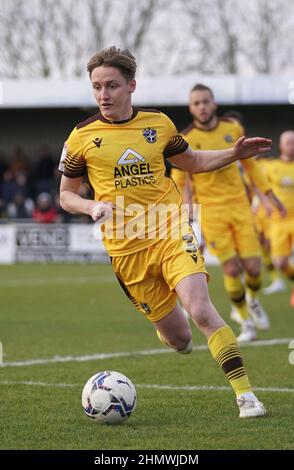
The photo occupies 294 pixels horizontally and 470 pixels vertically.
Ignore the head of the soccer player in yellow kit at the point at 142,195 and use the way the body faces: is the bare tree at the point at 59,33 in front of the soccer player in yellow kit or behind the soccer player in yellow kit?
behind

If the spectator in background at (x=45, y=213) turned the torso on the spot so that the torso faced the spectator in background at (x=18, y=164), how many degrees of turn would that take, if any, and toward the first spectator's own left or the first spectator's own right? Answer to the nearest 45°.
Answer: approximately 180°

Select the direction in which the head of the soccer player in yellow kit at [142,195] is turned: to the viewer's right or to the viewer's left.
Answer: to the viewer's left

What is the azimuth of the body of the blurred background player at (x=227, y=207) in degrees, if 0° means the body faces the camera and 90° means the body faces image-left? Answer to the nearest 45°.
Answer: approximately 0°

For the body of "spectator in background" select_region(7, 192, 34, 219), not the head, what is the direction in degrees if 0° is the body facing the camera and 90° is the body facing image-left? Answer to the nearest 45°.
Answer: approximately 0°
